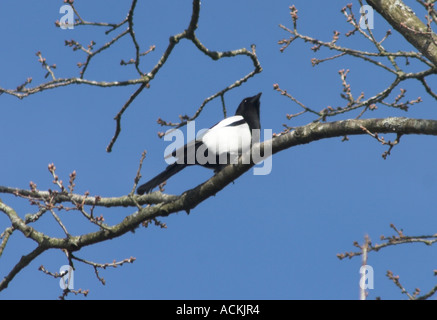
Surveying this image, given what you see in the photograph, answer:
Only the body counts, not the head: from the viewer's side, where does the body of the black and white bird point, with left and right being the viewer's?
facing to the right of the viewer
